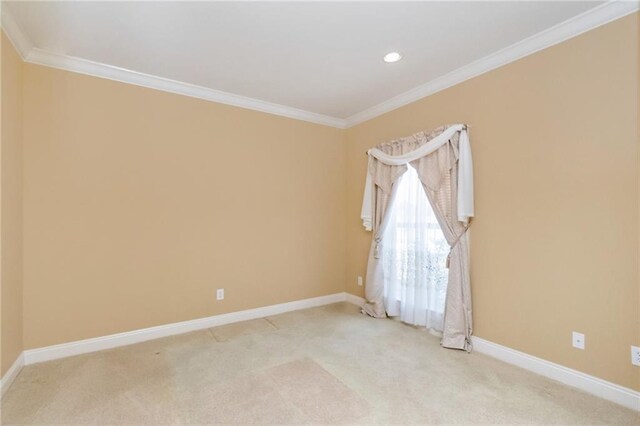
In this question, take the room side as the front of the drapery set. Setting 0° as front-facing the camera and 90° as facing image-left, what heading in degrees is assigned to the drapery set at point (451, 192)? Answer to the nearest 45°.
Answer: approximately 45°
